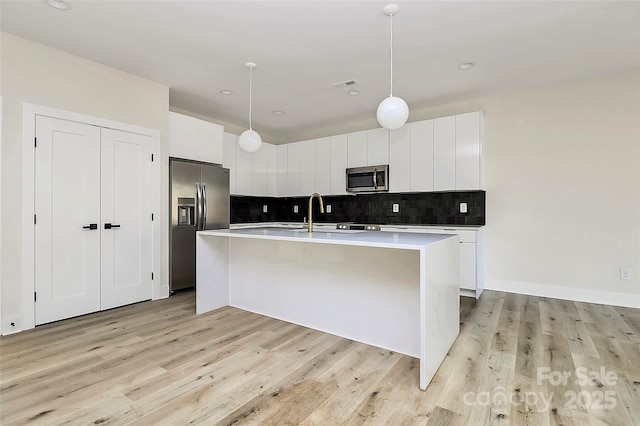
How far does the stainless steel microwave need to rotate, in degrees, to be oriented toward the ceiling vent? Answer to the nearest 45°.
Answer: approximately 45° to its left

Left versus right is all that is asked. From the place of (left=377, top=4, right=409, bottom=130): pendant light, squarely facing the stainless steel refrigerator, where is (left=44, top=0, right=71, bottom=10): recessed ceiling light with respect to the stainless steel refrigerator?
left

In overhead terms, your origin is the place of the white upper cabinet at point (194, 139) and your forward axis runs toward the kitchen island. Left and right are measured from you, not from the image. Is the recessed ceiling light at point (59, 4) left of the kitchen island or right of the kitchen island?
right

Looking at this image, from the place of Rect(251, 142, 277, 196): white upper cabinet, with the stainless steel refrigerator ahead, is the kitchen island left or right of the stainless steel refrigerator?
left

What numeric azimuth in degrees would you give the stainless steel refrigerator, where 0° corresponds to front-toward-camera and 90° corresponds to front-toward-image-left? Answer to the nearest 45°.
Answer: approximately 315°

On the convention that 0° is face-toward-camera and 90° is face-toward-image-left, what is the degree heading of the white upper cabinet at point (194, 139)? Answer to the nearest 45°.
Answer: approximately 315°

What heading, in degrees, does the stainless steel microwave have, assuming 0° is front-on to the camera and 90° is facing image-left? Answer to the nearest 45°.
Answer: approximately 45°

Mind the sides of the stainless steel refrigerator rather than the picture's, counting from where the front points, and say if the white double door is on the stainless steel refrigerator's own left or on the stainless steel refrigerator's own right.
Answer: on the stainless steel refrigerator's own right
